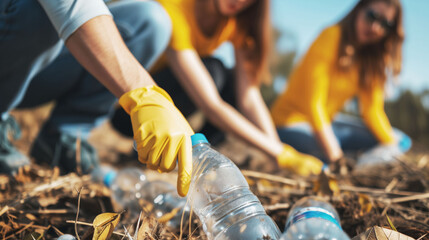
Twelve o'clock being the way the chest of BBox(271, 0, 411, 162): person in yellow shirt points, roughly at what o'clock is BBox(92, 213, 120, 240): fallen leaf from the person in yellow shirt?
The fallen leaf is roughly at 2 o'clock from the person in yellow shirt.

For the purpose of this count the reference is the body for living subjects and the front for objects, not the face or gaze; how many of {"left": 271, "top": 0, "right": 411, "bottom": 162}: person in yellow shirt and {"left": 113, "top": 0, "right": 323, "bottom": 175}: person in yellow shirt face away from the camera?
0

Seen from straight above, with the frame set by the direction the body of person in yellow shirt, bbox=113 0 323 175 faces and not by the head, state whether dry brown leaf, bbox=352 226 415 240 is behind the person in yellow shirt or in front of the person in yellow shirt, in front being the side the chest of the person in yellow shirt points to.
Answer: in front

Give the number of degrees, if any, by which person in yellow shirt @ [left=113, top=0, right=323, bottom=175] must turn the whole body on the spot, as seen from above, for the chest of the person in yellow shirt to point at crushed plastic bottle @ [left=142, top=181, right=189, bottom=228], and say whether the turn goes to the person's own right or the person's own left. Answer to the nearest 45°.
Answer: approximately 45° to the person's own right

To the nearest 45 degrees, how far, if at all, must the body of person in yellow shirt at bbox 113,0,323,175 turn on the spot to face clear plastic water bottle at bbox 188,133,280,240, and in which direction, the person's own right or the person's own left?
approximately 45° to the person's own right

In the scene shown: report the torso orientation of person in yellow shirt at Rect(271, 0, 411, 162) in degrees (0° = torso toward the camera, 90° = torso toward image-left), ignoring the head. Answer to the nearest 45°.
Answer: approximately 315°

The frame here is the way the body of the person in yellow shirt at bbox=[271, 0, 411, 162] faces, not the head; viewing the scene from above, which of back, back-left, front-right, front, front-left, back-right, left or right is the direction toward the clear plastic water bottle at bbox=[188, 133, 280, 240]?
front-right

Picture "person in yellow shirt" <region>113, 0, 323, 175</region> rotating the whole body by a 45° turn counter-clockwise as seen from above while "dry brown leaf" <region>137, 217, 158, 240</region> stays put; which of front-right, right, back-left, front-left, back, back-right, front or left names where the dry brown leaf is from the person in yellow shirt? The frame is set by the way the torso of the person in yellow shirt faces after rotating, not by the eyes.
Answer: right

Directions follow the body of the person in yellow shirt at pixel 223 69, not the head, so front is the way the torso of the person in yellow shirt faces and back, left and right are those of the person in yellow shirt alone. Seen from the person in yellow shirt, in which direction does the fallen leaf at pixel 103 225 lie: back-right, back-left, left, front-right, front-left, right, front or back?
front-right

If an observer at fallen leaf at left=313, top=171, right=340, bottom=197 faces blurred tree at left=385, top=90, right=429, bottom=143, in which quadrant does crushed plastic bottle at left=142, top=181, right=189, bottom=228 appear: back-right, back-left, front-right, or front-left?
back-left

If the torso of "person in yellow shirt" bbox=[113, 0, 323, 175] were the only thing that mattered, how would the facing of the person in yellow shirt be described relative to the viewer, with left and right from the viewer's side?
facing the viewer and to the right of the viewer

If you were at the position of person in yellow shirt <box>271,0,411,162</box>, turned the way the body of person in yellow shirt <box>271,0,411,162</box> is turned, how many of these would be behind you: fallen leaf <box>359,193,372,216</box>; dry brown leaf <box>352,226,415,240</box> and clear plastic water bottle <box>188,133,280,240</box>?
0

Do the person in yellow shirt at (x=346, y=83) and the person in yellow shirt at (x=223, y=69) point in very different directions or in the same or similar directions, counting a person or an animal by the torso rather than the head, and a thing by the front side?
same or similar directions
